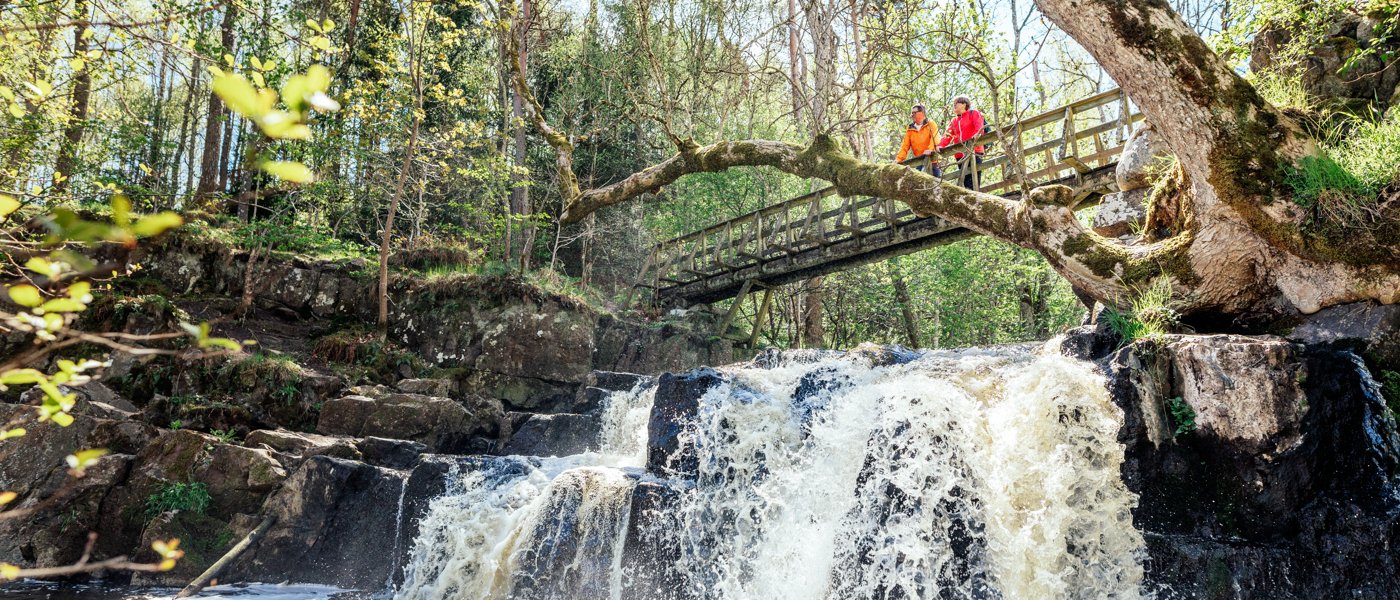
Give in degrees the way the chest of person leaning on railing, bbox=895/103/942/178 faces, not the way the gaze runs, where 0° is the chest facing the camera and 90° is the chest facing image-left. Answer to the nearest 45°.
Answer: approximately 0°

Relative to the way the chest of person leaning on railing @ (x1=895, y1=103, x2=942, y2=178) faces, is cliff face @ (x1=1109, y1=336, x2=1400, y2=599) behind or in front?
in front

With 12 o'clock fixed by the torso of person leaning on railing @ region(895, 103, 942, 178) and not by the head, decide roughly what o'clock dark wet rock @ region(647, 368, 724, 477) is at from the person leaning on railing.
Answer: The dark wet rock is roughly at 1 o'clock from the person leaning on railing.

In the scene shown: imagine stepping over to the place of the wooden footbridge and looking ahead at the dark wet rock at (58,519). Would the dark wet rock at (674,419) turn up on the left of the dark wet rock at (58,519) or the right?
left

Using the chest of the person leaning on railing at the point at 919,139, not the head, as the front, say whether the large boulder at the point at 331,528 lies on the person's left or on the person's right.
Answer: on the person's right

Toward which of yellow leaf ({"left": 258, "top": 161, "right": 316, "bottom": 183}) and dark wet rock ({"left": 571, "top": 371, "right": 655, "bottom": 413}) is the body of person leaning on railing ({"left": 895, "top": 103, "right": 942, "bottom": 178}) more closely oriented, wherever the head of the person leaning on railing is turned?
the yellow leaf

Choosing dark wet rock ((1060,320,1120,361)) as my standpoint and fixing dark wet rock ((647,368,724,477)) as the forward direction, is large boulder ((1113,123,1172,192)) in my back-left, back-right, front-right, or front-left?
back-right

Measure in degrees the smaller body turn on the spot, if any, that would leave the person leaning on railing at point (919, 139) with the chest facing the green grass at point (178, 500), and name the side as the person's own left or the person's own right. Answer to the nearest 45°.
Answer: approximately 45° to the person's own right

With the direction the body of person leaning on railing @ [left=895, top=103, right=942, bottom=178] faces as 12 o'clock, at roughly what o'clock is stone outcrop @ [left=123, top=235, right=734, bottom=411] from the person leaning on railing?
The stone outcrop is roughly at 3 o'clock from the person leaning on railing.

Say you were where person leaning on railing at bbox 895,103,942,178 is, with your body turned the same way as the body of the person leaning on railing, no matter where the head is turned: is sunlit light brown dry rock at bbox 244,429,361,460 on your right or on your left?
on your right

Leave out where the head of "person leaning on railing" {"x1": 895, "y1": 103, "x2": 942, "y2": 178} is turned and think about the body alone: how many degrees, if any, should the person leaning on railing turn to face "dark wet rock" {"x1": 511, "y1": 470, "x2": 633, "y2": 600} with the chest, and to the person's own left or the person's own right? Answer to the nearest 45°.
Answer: approximately 45° to the person's own right
